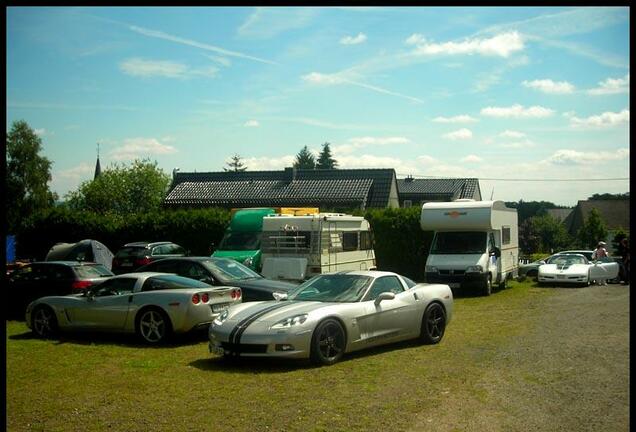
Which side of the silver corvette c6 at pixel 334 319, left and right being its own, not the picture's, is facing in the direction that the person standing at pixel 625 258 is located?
back

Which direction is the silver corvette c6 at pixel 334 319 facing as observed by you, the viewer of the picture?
facing the viewer and to the left of the viewer

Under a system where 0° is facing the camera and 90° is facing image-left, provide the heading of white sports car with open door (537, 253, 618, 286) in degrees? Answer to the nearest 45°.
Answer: approximately 0°

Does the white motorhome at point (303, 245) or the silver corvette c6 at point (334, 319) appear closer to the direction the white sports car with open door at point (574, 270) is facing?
the silver corvette c6

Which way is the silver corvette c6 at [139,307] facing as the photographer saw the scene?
facing away from the viewer and to the left of the viewer

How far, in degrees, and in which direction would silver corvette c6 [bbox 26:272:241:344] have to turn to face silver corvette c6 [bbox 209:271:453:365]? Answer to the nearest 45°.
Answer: approximately 180°
